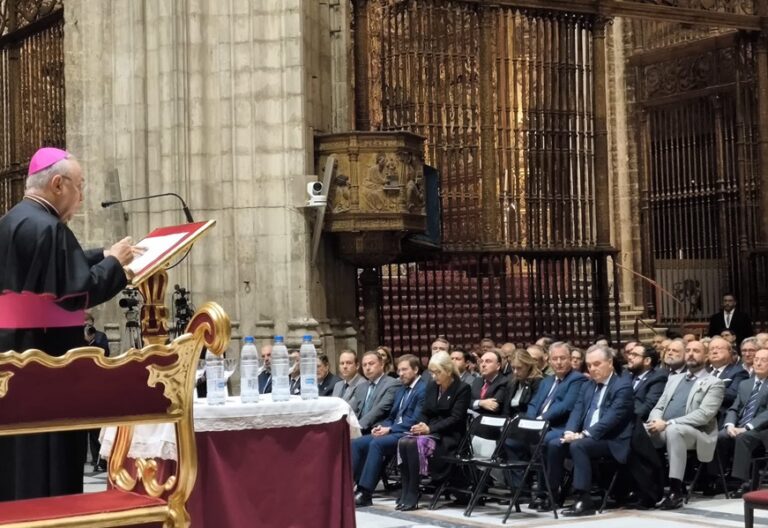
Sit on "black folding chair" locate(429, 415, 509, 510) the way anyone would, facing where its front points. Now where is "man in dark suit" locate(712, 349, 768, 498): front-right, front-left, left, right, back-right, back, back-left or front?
back-left

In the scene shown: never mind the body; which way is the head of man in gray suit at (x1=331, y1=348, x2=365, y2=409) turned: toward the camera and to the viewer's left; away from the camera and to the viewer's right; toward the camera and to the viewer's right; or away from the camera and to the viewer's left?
toward the camera and to the viewer's left

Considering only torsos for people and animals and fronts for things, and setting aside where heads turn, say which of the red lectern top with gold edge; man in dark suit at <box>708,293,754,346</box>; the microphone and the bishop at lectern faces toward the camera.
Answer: the man in dark suit

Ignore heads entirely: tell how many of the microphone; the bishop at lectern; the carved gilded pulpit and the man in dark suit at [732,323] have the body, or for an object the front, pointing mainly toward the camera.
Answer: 2

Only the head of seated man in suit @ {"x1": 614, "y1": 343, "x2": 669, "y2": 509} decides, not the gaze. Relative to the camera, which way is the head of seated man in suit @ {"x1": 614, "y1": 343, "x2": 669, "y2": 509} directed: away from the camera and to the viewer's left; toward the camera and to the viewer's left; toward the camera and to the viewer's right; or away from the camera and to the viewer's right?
toward the camera and to the viewer's left

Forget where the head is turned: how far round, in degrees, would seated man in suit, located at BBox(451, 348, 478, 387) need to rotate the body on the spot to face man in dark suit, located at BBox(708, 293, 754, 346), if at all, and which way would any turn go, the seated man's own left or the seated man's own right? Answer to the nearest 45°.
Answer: approximately 180°

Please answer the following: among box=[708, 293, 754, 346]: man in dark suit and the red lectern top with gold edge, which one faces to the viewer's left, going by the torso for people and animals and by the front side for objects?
the red lectern top with gold edge

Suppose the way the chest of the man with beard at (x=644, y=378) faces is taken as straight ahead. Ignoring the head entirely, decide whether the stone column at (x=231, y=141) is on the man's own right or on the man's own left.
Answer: on the man's own right

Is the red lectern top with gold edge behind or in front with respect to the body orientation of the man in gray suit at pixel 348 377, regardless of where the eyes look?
in front

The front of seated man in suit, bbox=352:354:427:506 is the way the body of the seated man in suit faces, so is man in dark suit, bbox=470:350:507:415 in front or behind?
behind

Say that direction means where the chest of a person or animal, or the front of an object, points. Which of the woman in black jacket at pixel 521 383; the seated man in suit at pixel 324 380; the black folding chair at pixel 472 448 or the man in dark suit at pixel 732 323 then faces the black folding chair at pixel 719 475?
the man in dark suit

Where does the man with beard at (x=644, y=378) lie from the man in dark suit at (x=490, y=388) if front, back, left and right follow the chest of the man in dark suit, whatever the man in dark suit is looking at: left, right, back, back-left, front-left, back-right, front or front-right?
back-left

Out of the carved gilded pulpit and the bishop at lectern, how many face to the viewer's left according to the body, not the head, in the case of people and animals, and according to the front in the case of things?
0

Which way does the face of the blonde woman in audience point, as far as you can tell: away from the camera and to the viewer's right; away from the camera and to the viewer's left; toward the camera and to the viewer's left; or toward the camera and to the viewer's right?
toward the camera and to the viewer's left

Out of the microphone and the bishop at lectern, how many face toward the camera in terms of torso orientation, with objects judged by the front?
0
